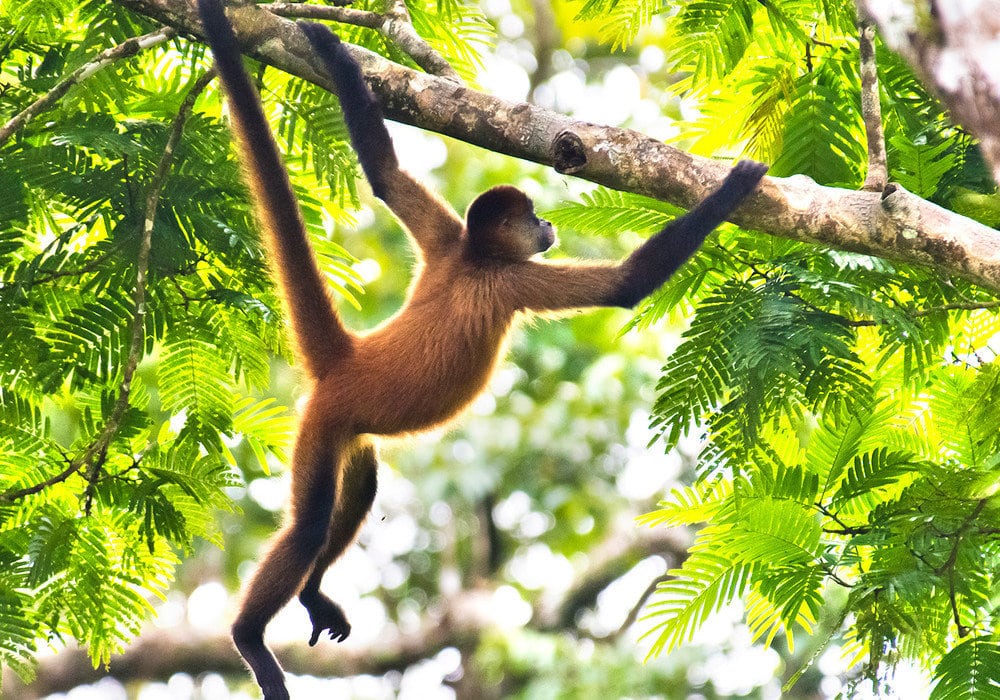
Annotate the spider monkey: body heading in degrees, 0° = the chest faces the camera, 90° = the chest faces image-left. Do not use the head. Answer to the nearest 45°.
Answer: approximately 270°
